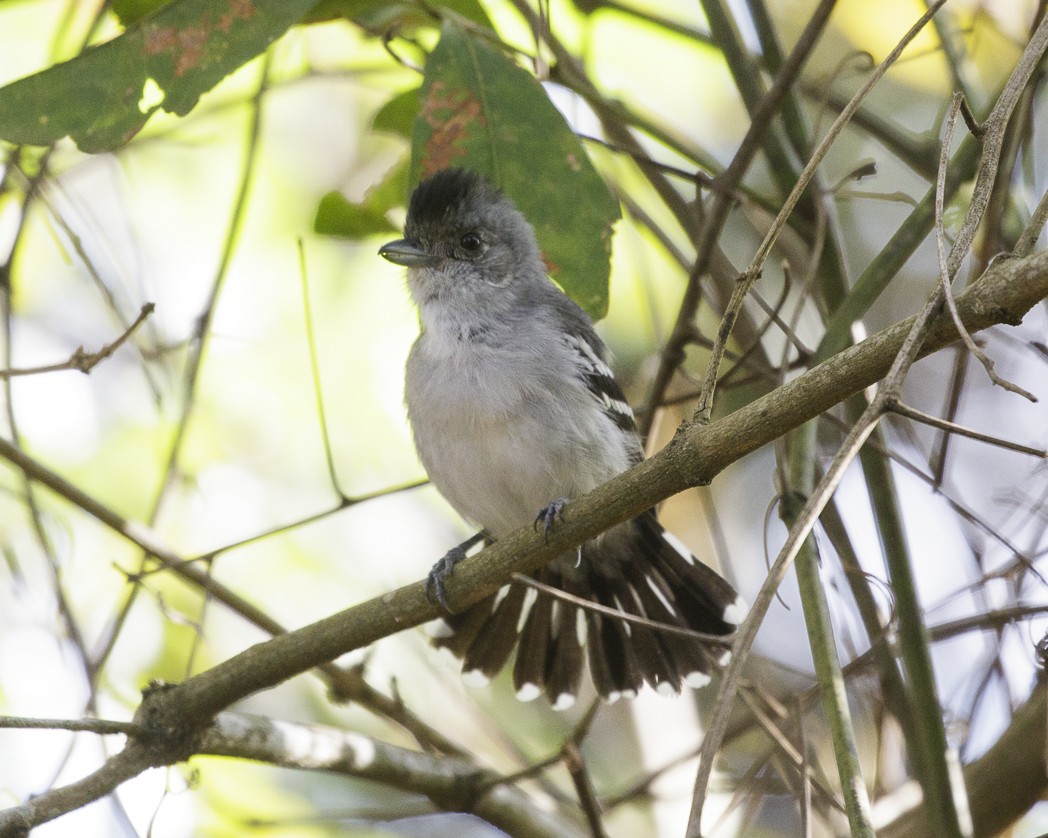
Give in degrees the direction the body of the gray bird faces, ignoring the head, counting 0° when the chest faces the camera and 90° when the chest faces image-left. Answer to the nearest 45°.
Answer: approximately 45°

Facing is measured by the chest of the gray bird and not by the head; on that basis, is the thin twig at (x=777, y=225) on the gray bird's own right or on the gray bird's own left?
on the gray bird's own left

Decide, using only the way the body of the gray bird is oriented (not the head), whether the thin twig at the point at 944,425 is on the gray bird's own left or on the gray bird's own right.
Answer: on the gray bird's own left
